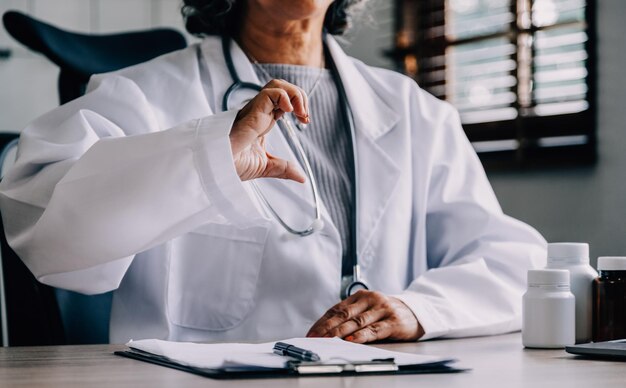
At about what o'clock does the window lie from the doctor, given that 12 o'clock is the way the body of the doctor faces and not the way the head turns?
The window is roughly at 7 o'clock from the doctor.

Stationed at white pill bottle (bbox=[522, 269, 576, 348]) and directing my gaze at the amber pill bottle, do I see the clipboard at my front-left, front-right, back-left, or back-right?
back-right

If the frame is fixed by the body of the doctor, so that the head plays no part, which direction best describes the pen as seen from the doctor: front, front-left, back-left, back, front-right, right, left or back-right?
front

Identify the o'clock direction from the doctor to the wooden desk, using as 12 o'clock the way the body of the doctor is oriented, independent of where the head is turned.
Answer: The wooden desk is roughly at 12 o'clock from the doctor.

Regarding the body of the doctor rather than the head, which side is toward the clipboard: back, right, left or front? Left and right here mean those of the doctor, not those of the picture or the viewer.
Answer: front

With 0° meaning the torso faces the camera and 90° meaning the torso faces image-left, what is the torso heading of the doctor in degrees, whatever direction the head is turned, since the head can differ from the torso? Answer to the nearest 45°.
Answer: approximately 0°

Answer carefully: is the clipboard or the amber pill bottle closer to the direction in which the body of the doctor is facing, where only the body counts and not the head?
the clipboard

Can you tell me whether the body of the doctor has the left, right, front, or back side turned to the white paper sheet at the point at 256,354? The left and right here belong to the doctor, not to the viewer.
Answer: front
